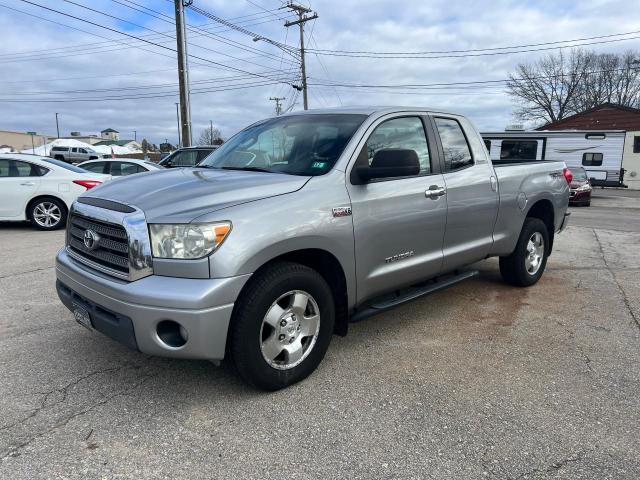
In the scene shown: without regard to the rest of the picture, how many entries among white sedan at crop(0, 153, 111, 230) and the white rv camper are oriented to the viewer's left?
2

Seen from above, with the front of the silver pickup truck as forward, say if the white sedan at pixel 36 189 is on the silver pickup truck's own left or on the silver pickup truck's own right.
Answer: on the silver pickup truck's own right

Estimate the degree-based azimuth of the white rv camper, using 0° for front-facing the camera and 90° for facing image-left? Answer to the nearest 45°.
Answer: approximately 90°

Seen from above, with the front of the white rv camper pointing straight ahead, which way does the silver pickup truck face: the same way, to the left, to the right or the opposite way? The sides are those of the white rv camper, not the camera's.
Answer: to the left

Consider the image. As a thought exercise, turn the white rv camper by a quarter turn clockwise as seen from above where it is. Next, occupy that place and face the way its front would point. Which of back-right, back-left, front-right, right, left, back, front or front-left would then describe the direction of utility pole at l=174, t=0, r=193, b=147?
back-left

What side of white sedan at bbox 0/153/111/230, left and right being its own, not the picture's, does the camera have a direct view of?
left

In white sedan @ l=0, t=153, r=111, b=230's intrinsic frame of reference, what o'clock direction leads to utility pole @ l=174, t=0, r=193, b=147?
The utility pole is roughly at 4 o'clock from the white sedan.

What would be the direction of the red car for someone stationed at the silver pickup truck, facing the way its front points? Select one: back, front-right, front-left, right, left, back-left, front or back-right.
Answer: back

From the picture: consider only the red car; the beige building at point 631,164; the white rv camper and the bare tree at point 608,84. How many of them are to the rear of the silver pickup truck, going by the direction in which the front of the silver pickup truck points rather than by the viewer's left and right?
4

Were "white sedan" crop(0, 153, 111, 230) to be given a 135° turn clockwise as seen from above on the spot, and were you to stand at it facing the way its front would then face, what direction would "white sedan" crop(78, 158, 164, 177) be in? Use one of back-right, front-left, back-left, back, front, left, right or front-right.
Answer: front

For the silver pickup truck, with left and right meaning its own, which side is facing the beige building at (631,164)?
back

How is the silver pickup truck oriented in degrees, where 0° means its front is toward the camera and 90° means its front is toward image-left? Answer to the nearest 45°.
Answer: approximately 45°

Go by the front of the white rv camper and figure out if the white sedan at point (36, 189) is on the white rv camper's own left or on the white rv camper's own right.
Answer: on the white rv camper's own left
